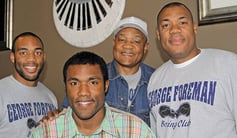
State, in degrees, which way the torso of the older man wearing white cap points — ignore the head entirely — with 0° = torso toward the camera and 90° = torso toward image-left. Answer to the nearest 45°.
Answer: approximately 0°

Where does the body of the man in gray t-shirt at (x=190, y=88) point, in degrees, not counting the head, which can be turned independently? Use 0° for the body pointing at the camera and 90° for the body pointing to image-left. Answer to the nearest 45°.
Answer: approximately 45°

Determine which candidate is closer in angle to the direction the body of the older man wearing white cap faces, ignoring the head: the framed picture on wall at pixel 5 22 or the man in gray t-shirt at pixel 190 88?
the man in gray t-shirt

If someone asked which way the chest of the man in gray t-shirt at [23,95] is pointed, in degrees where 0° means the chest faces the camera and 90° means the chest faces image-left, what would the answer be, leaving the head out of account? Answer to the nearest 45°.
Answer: approximately 315°

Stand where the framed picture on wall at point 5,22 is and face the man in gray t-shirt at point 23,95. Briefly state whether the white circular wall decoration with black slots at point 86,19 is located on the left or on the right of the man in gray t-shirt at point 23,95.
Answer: left

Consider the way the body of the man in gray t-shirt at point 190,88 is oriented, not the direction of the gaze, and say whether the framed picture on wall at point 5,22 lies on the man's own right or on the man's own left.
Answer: on the man's own right
